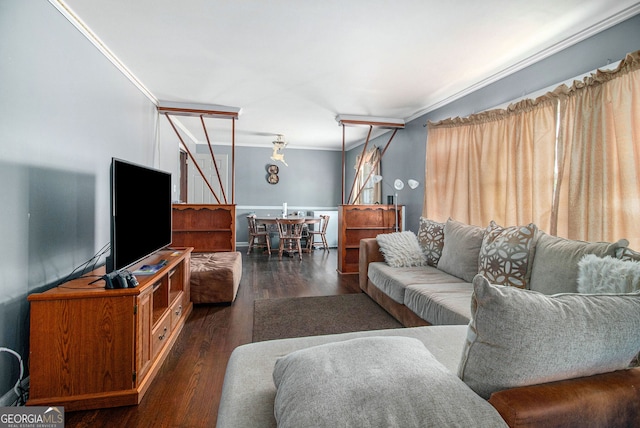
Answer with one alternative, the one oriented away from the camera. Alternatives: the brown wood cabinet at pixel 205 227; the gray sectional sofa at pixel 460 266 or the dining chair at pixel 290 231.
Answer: the dining chair

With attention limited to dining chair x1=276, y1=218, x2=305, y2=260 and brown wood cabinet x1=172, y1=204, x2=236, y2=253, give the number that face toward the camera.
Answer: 1

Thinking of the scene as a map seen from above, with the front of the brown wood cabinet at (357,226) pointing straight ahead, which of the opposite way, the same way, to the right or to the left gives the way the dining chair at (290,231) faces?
the opposite way

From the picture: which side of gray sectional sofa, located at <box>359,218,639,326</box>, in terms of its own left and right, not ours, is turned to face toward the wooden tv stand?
front

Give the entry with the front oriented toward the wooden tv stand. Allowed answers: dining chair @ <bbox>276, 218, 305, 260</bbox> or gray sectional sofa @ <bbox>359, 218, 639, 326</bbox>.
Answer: the gray sectional sofa

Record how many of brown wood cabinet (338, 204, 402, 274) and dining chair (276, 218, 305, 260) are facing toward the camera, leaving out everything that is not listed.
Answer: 1

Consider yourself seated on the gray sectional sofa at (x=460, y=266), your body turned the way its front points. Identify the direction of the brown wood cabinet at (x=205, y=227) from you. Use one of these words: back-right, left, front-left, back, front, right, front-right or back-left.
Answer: front-right

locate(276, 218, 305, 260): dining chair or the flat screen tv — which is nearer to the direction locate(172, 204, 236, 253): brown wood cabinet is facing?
the flat screen tv

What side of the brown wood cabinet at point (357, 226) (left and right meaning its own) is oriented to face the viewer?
front

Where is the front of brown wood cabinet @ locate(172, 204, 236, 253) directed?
toward the camera

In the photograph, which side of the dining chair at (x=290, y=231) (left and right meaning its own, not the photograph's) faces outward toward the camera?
back

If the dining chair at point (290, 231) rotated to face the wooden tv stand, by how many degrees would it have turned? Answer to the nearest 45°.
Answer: approximately 180°

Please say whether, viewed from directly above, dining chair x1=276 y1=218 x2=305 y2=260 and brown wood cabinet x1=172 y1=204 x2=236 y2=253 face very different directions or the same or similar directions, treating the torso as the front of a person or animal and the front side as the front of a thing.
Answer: very different directions

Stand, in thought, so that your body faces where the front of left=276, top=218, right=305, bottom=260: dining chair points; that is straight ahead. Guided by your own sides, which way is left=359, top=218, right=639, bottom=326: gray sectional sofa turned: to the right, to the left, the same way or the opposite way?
to the left

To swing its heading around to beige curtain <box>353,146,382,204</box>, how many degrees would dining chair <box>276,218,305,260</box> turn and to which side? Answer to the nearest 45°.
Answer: approximately 90° to its right

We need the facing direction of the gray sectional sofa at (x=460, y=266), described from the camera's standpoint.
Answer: facing the viewer and to the left of the viewer

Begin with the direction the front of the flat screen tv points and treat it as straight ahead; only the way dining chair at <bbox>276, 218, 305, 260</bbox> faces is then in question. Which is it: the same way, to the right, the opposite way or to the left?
to the left

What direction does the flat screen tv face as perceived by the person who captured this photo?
facing the viewer and to the right of the viewer

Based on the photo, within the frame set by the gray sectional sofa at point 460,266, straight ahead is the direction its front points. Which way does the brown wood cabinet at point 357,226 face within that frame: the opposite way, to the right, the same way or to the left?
to the left

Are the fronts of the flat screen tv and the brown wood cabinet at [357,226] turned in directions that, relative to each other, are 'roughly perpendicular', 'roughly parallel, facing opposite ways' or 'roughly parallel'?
roughly perpendicular
